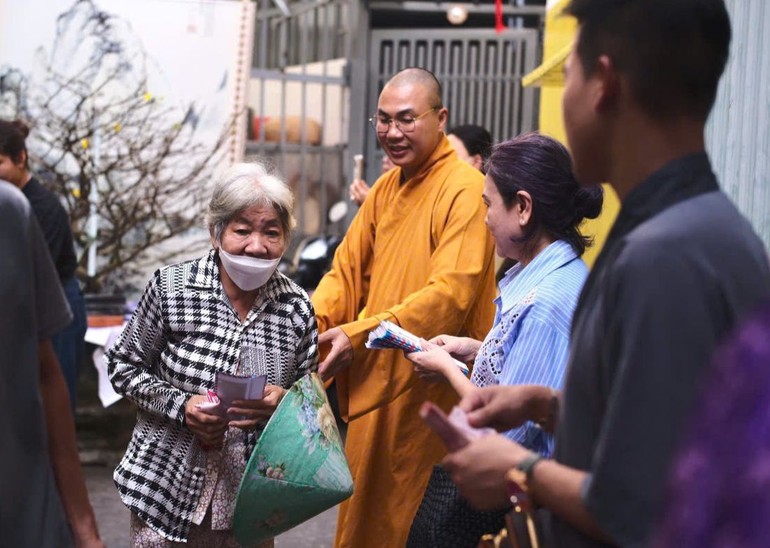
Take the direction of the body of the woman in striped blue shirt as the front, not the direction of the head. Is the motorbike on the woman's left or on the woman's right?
on the woman's right

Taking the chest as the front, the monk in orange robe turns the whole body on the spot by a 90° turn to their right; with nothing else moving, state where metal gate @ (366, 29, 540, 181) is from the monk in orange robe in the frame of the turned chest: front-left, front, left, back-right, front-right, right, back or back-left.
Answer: front-right

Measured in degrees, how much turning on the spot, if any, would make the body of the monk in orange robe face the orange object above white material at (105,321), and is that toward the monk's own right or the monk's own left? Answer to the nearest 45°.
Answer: approximately 90° to the monk's own right

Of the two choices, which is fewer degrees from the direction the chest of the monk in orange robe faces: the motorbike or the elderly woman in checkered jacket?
the elderly woman in checkered jacket

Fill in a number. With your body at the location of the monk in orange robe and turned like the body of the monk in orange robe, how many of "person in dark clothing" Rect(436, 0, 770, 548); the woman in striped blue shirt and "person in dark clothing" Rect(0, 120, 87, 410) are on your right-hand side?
1

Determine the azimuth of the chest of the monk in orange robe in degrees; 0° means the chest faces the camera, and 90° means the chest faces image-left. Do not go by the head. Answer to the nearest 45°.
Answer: approximately 45°

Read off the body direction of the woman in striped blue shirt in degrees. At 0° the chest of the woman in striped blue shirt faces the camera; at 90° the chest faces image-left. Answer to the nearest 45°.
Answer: approximately 90°

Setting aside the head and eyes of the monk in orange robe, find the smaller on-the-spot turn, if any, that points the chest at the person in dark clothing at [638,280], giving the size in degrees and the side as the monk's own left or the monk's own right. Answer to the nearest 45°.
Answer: approximately 45° to the monk's own left

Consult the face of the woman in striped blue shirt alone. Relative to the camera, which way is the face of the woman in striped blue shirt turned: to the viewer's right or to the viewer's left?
to the viewer's left

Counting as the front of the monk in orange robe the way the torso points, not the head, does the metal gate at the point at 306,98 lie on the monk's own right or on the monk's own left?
on the monk's own right

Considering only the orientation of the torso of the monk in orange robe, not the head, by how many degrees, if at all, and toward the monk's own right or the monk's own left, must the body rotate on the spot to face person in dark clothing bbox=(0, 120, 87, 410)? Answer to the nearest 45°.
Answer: approximately 90° to the monk's own right

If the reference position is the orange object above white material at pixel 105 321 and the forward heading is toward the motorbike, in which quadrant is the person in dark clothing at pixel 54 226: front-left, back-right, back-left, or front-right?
back-right

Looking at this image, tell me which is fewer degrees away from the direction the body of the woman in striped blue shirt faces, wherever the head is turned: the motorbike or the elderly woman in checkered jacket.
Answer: the elderly woman in checkered jacket
